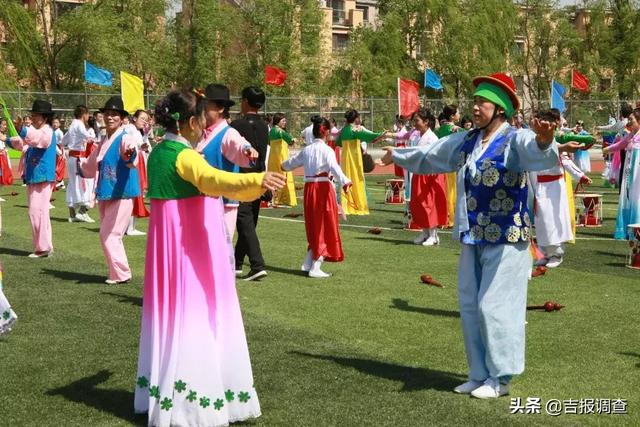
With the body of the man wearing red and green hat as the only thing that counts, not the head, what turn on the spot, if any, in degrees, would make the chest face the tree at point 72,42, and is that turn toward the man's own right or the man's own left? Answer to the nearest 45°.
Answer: approximately 90° to the man's own right

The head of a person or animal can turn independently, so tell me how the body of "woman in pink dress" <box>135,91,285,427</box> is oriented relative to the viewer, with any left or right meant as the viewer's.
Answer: facing away from the viewer and to the right of the viewer

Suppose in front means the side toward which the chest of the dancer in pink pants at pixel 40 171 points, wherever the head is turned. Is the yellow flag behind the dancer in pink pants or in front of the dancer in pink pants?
behind

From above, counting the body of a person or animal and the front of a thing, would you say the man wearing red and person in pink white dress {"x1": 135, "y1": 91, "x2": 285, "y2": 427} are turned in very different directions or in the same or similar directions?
very different directions

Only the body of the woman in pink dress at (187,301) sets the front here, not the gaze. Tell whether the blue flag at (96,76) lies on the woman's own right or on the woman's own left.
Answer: on the woman's own left

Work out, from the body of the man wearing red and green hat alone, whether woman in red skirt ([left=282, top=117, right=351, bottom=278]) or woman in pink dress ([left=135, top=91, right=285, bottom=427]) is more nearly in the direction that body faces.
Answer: the woman in pink dress
